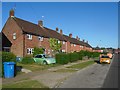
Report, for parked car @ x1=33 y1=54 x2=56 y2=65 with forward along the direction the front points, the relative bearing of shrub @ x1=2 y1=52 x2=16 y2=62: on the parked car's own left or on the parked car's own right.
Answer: on the parked car's own right
